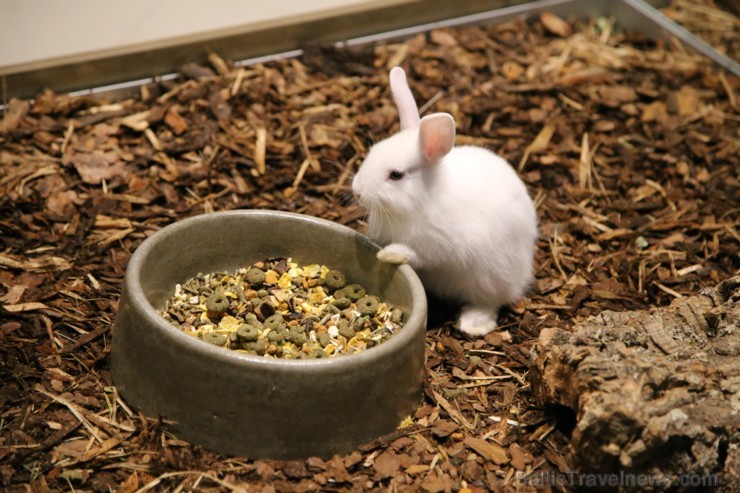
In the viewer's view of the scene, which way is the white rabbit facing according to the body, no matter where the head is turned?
to the viewer's left

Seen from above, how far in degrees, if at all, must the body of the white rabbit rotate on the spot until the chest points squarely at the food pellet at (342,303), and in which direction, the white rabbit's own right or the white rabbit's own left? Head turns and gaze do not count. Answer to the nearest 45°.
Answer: approximately 45° to the white rabbit's own left

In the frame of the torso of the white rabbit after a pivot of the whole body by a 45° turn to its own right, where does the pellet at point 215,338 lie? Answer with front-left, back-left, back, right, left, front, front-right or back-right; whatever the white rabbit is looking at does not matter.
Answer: left

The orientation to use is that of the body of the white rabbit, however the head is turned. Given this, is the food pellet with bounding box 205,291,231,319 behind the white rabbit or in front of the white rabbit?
in front

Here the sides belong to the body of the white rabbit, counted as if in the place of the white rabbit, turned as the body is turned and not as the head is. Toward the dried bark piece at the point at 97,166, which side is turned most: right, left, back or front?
front

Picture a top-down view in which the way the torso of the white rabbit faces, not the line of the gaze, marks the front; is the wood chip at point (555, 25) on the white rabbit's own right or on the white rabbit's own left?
on the white rabbit's own right

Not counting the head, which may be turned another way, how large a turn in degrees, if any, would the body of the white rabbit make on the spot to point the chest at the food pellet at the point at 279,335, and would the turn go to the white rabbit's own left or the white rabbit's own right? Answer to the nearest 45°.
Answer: approximately 45° to the white rabbit's own left

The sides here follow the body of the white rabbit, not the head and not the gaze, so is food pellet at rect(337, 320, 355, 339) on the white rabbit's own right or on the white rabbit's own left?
on the white rabbit's own left

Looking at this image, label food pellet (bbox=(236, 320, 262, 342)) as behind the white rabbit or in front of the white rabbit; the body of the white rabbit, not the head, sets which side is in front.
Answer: in front

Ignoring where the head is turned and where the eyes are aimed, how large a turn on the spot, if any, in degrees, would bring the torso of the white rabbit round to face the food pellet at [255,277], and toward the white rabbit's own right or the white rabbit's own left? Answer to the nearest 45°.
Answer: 0° — it already faces it
